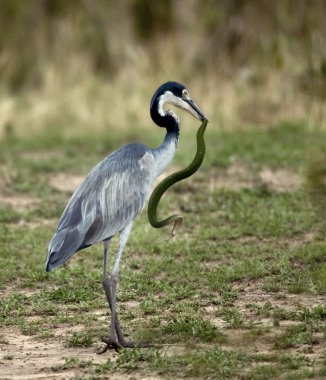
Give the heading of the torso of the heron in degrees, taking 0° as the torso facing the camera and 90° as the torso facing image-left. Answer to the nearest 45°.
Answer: approximately 270°
